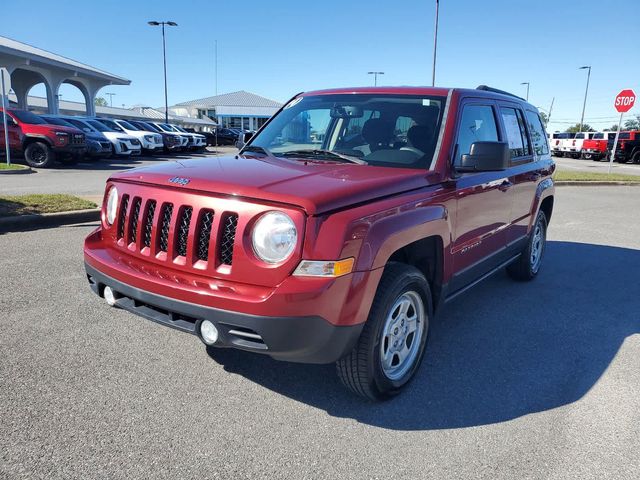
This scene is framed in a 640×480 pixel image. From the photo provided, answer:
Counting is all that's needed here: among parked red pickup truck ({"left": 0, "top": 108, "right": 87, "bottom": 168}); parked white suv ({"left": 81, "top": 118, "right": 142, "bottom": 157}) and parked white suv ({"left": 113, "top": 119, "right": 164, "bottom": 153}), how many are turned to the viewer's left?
0

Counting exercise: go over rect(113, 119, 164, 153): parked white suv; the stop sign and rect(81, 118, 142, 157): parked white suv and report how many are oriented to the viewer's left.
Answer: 0

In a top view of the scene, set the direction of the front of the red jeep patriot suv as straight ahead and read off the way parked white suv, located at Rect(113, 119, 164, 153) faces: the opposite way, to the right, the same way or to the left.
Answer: to the left

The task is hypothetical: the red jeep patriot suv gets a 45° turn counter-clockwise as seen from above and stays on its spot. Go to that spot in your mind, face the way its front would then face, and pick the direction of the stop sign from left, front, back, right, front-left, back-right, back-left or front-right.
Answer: back-left

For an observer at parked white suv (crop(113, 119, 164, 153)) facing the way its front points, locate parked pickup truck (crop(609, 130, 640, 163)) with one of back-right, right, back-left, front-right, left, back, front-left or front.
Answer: front-left

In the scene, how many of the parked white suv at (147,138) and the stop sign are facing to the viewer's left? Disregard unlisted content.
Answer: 0

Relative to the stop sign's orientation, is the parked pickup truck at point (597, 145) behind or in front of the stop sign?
behind

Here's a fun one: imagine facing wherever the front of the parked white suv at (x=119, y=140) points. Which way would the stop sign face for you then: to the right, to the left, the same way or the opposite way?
to the right

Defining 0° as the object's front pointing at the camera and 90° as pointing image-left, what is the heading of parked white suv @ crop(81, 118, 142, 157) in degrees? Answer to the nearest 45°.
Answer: approximately 315°

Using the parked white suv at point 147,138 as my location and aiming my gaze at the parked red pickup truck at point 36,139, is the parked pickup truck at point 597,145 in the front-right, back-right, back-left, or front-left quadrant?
back-left

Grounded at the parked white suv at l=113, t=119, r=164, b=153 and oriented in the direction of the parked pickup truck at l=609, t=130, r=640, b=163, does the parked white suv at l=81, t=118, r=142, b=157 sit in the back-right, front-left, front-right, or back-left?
back-right

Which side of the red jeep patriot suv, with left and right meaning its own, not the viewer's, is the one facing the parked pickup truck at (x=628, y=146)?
back
